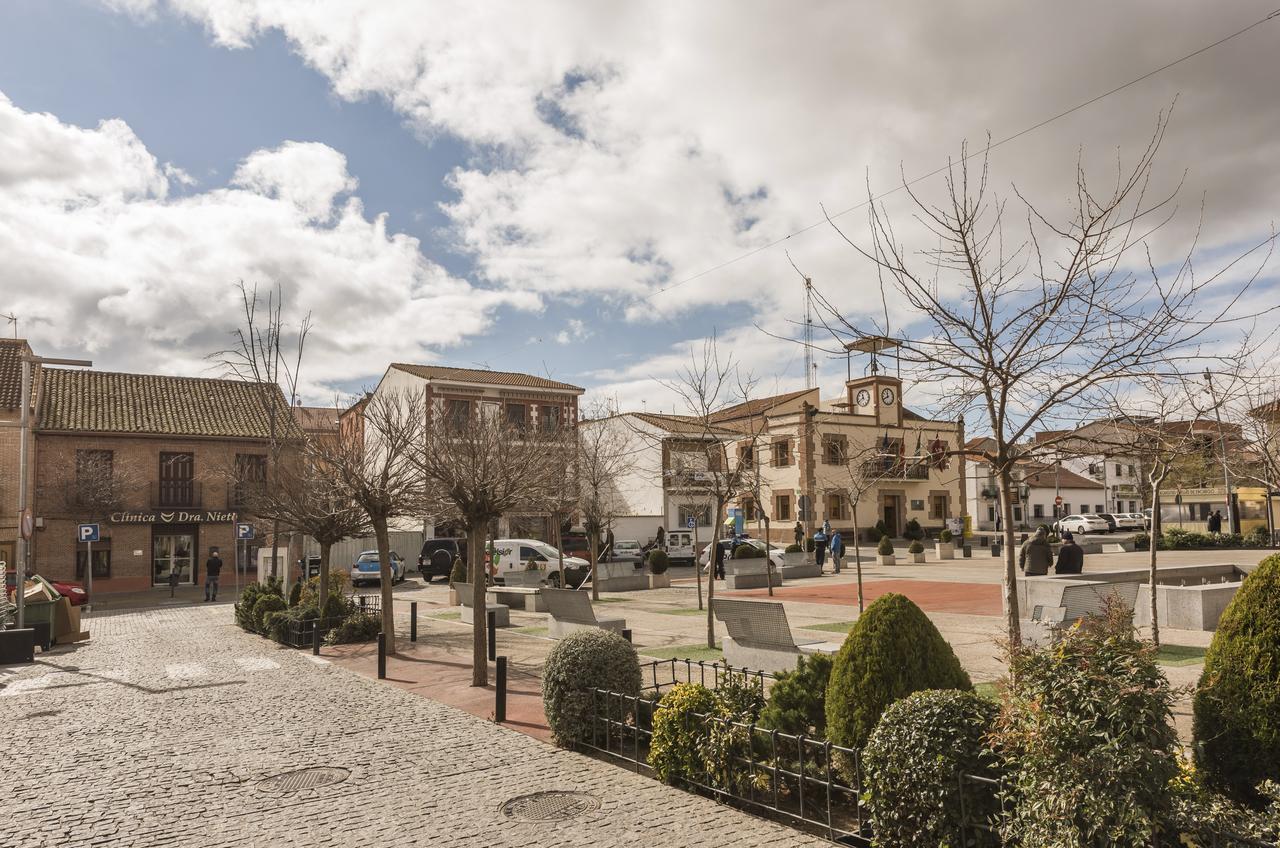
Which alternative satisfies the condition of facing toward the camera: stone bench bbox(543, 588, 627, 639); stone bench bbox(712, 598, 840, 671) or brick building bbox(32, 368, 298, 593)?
the brick building

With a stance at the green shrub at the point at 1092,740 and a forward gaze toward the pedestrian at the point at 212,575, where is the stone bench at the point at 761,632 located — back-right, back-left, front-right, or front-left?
front-right

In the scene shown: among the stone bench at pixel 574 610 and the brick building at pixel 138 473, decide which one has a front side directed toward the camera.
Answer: the brick building

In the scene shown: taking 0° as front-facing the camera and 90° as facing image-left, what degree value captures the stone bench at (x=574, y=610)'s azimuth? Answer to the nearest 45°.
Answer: approximately 225°

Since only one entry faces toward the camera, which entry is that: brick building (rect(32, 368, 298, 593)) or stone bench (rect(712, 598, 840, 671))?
the brick building

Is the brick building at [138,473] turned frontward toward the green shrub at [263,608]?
yes

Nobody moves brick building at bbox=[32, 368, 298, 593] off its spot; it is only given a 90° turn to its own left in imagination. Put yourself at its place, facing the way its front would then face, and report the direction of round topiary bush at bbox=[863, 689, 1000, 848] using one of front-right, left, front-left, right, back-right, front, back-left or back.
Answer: right

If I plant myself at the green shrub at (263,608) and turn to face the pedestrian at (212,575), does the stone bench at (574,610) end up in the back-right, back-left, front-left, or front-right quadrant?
back-right

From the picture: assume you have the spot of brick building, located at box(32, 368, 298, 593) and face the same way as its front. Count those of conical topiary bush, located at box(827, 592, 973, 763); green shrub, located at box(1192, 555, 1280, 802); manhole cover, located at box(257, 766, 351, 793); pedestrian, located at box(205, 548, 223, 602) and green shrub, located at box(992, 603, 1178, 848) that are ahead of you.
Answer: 5

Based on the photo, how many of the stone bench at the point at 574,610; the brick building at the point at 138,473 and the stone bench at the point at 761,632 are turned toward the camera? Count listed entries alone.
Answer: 1

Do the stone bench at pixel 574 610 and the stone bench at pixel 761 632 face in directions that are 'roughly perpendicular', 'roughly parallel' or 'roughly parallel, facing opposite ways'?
roughly parallel
